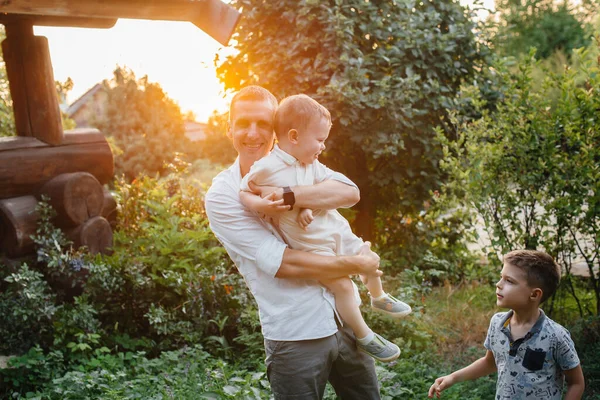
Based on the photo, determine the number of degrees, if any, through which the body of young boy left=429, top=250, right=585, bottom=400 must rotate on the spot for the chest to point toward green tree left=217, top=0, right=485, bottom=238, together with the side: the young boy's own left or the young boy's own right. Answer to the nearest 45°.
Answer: approximately 135° to the young boy's own right

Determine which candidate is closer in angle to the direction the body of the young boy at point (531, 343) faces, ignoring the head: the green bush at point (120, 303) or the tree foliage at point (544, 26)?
the green bush

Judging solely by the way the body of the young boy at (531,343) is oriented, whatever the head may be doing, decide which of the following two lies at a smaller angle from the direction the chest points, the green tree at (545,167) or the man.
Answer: the man

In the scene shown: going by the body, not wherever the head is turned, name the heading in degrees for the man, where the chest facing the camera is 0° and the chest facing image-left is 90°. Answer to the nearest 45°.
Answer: approximately 315°

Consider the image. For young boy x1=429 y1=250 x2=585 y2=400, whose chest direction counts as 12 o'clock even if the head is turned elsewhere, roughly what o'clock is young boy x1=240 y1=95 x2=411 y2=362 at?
young boy x1=240 y1=95 x2=411 y2=362 is roughly at 1 o'clock from young boy x1=429 y1=250 x2=585 y2=400.

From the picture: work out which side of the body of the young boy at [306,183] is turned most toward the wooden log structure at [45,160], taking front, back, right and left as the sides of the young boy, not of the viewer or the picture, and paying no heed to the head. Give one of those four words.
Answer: back

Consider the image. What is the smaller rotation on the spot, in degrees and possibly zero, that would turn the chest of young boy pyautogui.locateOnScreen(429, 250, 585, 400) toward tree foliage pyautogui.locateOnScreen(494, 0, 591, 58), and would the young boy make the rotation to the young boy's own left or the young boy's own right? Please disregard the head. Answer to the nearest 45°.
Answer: approximately 135° to the young boy's own right

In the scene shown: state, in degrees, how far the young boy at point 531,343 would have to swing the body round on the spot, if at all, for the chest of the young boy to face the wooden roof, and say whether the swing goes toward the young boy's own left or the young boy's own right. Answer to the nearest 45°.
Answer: approximately 90° to the young boy's own right

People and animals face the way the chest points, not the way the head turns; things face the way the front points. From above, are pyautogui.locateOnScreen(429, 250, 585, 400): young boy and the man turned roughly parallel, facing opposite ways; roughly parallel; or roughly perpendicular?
roughly perpendicular

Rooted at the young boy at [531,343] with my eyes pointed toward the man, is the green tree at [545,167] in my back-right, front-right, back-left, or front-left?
back-right

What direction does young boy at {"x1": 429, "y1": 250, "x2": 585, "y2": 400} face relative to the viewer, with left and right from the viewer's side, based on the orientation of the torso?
facing the viewer and to the left of the viewer

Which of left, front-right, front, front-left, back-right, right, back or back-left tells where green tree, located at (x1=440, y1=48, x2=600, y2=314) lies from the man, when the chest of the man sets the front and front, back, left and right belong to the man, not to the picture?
left

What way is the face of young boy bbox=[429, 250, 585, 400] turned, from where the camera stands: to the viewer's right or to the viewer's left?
to the viewer's left

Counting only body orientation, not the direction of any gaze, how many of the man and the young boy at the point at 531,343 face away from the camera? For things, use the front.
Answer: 0
